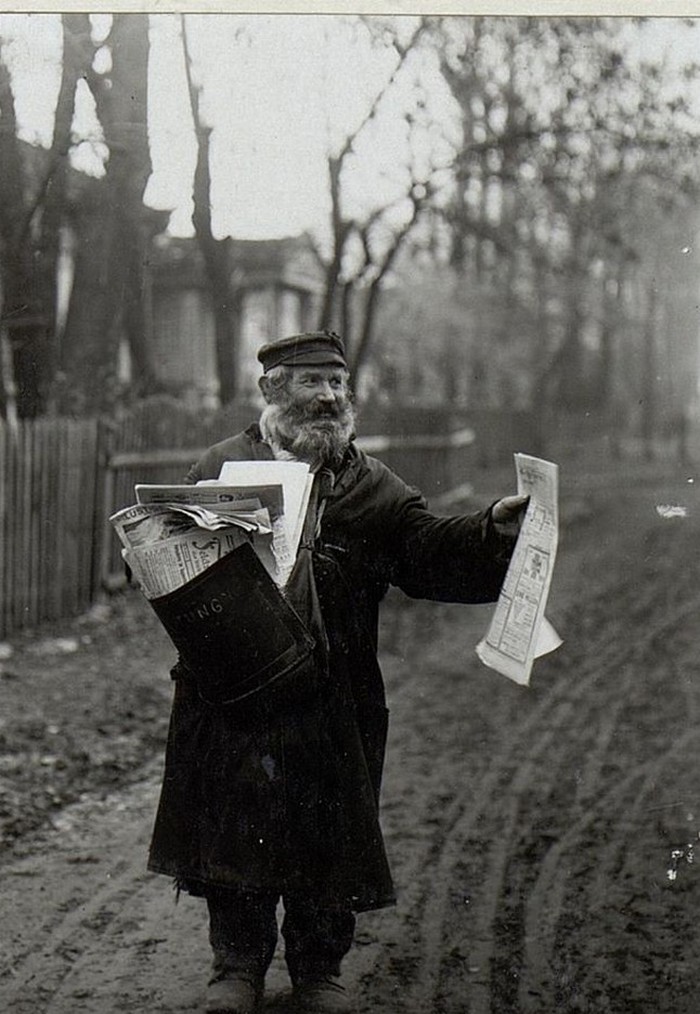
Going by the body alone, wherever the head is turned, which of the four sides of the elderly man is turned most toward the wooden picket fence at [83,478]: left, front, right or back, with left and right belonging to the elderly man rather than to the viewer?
back

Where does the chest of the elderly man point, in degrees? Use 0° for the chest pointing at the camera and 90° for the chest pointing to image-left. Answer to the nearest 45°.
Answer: approximately 0°

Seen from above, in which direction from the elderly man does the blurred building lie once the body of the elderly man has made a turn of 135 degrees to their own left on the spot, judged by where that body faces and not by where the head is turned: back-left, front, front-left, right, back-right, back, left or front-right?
front-left

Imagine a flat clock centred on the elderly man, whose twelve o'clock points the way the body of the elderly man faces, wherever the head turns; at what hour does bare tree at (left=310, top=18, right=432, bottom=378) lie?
The bare tree is roughly at 6 o'clock from the elderly man.

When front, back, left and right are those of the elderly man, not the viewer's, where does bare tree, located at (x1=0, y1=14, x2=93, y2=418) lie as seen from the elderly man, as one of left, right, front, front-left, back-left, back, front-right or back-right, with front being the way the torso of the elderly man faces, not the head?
back-right
